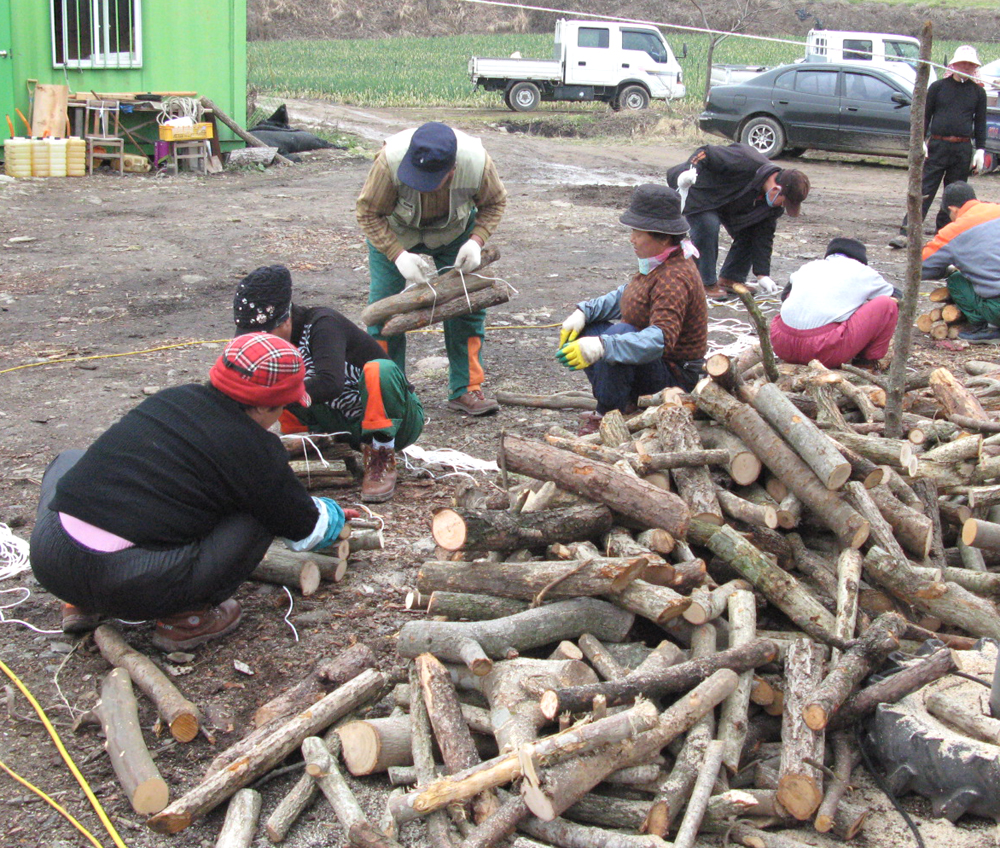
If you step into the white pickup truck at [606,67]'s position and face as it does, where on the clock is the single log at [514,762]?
The single log is roughly at 3 o'clock from the white pickup truck.

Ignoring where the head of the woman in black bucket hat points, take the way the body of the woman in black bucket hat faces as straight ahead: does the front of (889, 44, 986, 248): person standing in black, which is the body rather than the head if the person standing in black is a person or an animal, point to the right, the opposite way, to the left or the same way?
to the left

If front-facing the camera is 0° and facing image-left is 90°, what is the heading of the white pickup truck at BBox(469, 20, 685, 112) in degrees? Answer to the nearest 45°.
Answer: approximately 270°

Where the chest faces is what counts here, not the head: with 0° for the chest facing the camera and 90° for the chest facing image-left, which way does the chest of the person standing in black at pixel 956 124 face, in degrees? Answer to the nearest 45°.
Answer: approximately 0°

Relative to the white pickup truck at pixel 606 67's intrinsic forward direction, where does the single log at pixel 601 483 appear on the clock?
The single log is roughly at 3 o'clock from the white pickup truck.

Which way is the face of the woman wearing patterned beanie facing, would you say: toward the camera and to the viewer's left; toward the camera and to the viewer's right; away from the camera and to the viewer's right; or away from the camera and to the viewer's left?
away from the camera and to the viewer's right

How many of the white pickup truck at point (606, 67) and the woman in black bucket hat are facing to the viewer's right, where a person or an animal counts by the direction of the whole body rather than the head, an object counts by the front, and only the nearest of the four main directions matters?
1

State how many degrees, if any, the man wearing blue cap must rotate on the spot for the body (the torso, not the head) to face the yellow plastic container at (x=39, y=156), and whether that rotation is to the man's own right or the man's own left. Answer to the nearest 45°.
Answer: approximately 135° to the man's own right

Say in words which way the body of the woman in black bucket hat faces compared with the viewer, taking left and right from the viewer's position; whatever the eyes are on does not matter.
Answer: facing to the left of the viewer

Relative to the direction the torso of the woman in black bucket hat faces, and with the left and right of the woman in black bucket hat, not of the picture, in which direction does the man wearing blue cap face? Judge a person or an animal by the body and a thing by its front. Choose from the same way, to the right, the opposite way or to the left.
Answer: to the left

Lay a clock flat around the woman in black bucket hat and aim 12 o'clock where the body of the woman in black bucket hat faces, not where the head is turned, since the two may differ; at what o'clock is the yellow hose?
The yellow hose is roughly at 10 o'clock from the woman in black bucket hat.
